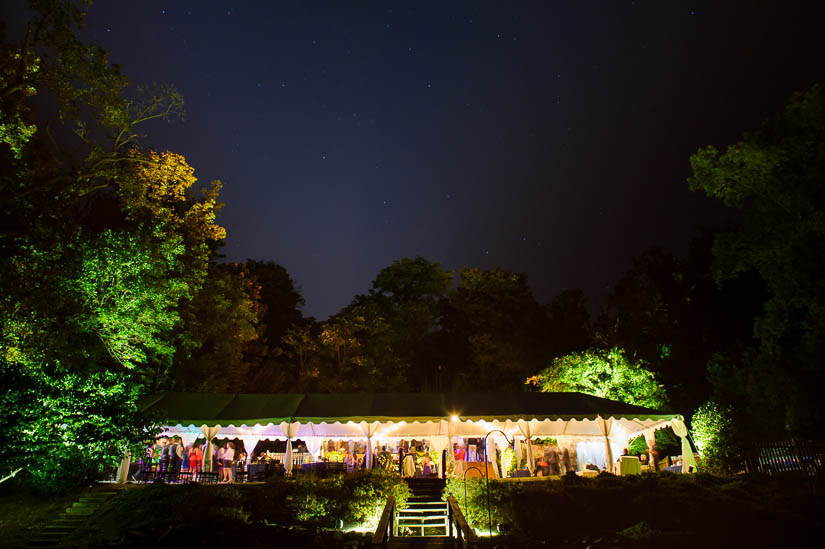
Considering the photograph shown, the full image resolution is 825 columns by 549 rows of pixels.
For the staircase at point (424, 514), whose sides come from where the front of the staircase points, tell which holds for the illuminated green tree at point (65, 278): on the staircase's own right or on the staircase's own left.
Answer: on the staircase's own right

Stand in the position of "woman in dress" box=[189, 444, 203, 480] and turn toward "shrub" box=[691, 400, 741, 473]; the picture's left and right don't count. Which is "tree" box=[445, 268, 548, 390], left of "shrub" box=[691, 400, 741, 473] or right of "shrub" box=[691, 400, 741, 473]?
left

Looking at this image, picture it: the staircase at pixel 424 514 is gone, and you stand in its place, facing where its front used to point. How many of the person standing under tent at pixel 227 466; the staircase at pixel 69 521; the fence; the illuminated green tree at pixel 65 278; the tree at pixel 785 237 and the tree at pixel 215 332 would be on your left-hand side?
2

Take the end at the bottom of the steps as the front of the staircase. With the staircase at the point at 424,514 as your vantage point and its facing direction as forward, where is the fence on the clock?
The fence is roughly at 9 o'clock from the staircase.

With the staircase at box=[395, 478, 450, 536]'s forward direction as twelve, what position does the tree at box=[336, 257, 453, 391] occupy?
The tree is roughly at 6 o'clock from the staircase.

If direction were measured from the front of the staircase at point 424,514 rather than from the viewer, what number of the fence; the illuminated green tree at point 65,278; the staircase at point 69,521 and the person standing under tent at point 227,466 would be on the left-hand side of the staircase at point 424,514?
1

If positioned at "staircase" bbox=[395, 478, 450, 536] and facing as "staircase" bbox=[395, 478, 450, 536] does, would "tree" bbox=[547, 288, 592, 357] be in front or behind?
behind

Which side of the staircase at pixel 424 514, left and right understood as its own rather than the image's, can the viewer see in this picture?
front

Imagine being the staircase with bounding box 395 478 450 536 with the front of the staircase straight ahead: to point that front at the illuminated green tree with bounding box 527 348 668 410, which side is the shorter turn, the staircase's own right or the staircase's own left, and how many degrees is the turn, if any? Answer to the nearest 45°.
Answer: approximately 135° to the staircase's own left

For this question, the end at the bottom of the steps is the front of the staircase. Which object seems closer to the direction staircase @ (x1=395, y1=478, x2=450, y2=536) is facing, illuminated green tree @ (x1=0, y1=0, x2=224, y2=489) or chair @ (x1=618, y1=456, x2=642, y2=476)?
the illuminated green tree

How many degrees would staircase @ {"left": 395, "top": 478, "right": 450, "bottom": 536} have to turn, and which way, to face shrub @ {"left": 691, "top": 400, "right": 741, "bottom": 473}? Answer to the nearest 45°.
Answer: approximately 90° to its left

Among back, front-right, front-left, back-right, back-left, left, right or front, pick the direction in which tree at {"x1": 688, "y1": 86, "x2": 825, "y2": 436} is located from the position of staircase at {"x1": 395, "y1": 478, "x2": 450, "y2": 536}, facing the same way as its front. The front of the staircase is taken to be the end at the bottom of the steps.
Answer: left

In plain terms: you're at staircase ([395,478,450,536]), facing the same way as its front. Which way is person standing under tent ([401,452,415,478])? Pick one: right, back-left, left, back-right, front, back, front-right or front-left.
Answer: back

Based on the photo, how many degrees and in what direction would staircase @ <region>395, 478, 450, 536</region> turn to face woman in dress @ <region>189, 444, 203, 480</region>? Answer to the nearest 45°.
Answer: approximately 135° to its right
